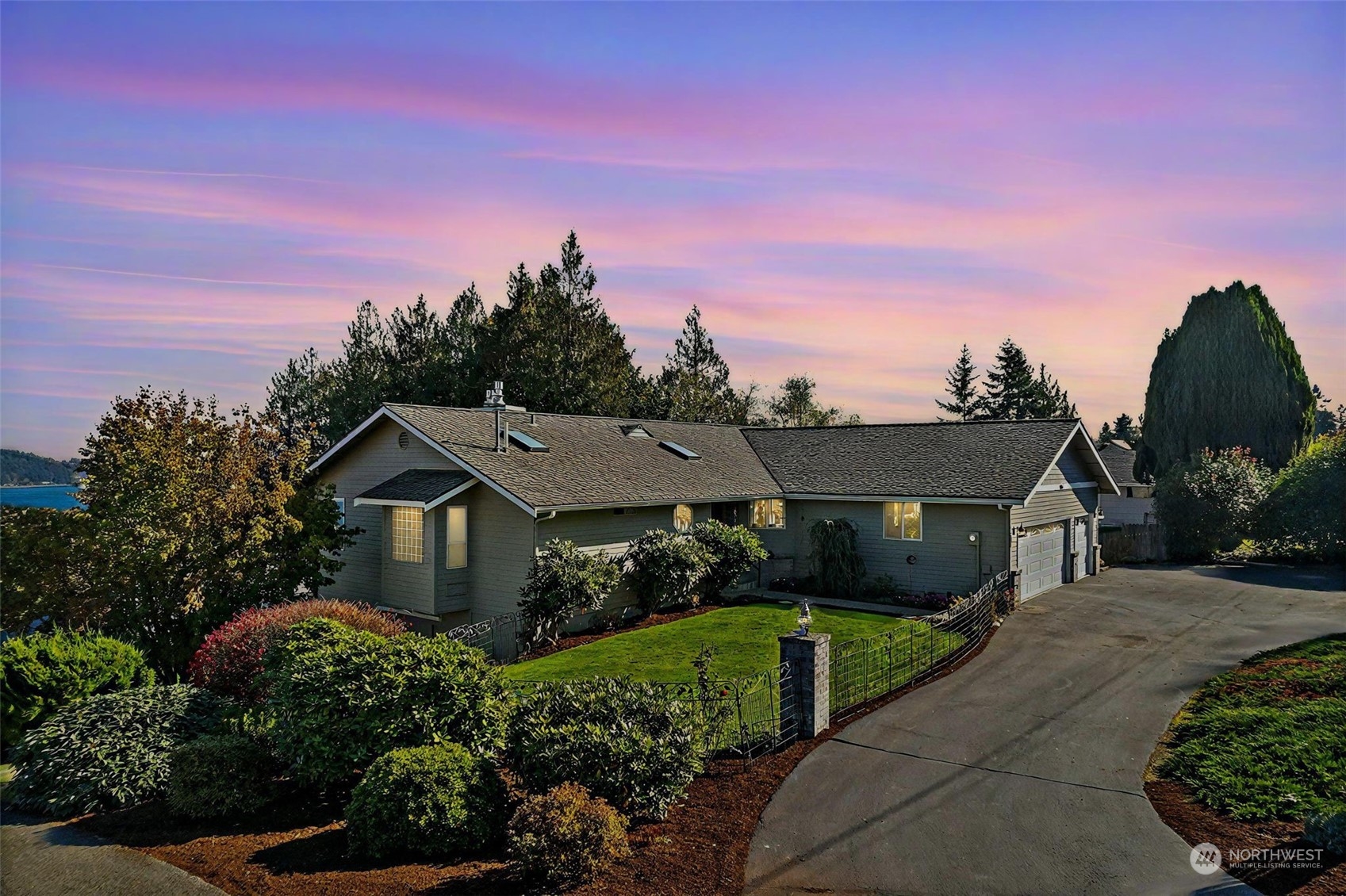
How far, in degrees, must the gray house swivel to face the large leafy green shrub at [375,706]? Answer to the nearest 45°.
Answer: approximately 45° to its right

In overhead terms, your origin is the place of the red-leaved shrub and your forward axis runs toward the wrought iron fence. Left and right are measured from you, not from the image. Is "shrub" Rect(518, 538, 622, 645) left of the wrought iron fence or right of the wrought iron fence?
left

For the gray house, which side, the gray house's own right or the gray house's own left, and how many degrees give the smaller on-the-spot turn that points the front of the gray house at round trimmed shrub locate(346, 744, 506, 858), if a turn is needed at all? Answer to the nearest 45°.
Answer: approximately 45° to the gray house's own right

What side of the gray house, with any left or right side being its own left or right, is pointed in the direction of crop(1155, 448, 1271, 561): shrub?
left

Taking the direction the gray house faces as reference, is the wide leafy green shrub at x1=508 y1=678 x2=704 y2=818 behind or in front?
in front

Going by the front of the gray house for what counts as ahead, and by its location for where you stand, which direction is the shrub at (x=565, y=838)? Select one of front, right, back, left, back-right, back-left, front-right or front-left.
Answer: front-right

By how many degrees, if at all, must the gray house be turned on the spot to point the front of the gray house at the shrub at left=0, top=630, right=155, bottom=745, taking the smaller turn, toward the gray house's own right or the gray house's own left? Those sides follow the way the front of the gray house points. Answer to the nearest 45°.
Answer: approximately 90° to the gray house's own right
